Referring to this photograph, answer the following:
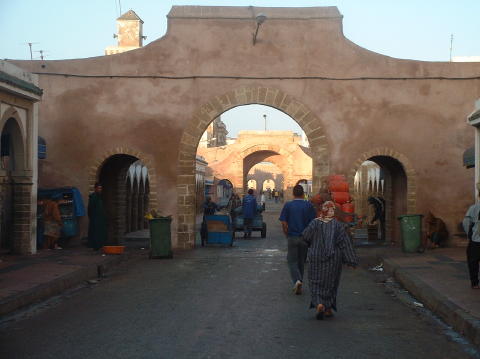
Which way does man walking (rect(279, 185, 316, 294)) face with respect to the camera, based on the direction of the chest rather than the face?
away from the camera
